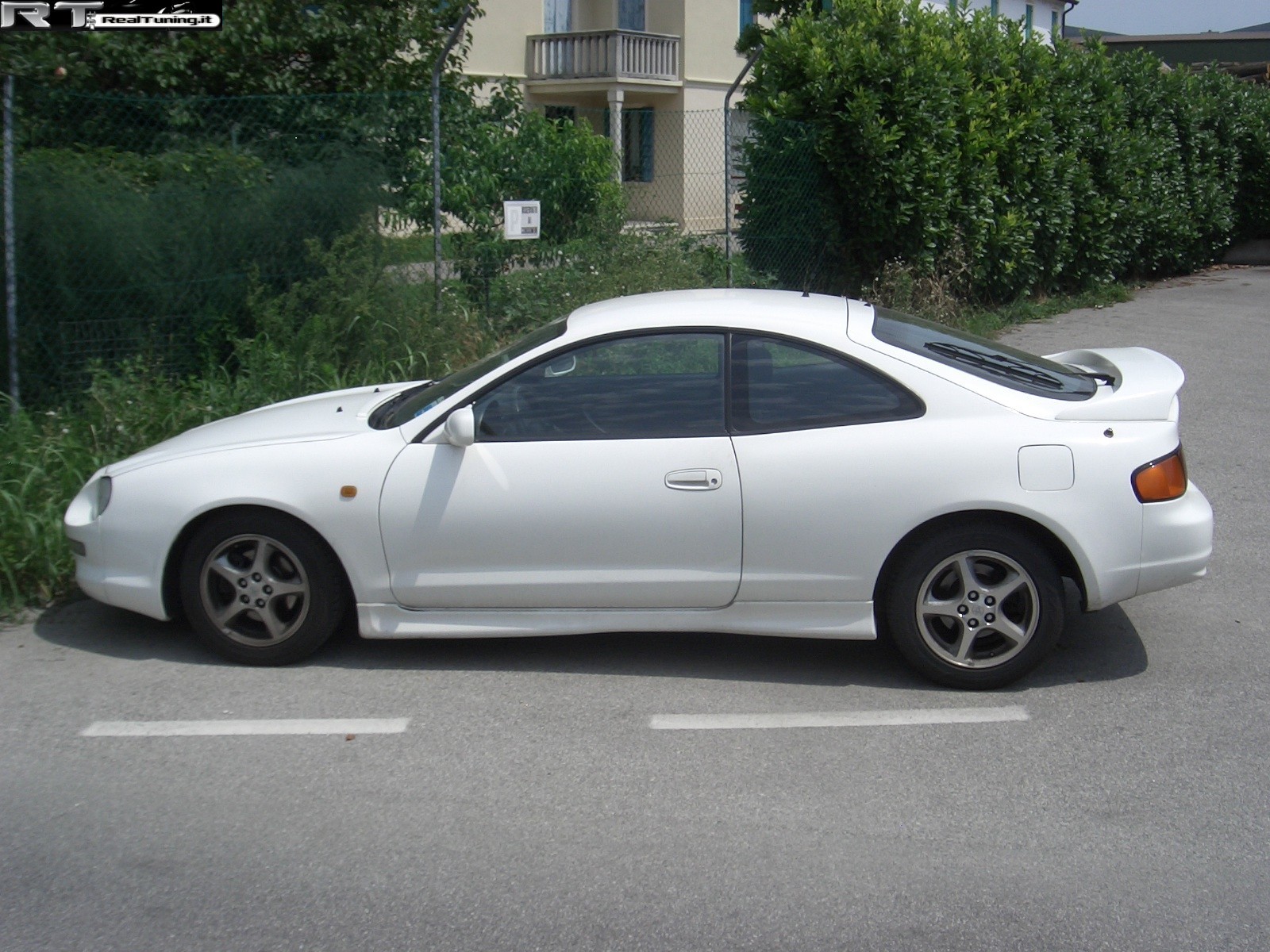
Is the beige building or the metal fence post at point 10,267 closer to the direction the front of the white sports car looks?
the metal fence post

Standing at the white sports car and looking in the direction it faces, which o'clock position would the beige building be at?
The beige building is roughly at 3 o'clock from the white sports car.

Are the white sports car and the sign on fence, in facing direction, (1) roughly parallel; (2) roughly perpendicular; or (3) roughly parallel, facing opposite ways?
roughly perpendicular

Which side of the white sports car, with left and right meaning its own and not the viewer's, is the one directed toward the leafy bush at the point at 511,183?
right

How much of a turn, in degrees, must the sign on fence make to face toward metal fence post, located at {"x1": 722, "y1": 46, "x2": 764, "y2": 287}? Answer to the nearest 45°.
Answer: approximately 135° to its left

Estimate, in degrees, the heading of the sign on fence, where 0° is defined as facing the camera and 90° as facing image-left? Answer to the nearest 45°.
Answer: approximately 0°

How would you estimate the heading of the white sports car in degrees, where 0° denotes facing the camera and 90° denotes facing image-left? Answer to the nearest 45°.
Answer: approximately 90°

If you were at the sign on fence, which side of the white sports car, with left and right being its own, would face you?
right

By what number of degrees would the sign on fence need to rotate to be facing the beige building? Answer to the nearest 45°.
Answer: approximately 180°

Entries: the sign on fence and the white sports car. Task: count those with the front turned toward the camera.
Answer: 1
